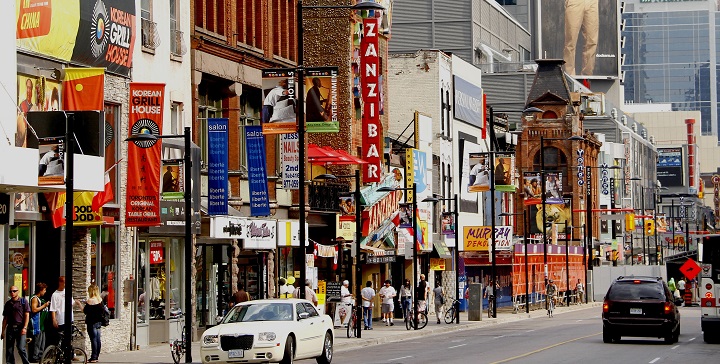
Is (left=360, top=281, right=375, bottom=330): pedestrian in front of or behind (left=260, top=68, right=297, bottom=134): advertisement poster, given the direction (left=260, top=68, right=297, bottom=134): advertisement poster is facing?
behind

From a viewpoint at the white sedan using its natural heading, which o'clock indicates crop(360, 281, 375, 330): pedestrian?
The pedestrian is roughly at 5 o'clock from the white sedan.

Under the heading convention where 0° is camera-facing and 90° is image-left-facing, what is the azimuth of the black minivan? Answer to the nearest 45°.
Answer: approximately 180°

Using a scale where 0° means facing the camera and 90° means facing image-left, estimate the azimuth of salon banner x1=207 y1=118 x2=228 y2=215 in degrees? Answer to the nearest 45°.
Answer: approximately 0°
